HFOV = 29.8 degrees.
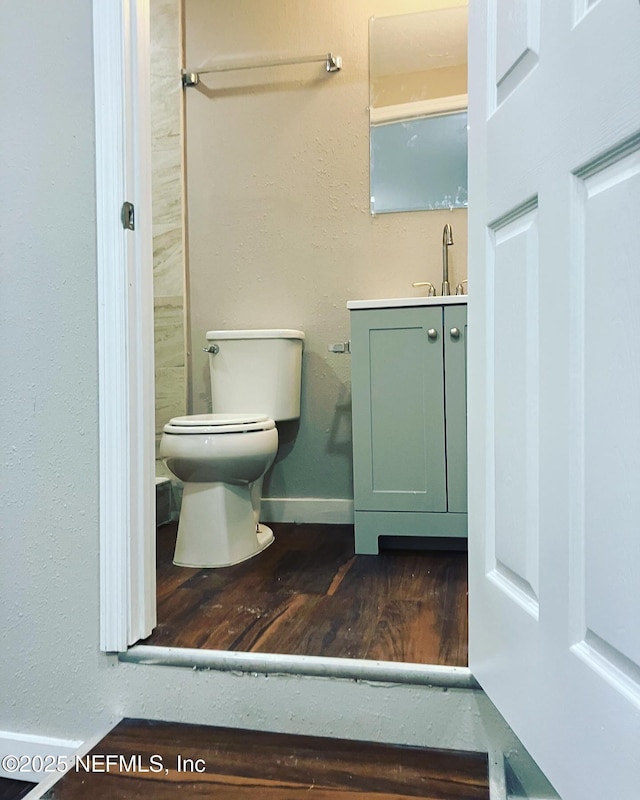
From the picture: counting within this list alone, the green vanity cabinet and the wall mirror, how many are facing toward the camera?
2

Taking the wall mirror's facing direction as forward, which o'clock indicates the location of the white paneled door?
The white paneled door is roughly at 12 o'clock from the wall mirror.

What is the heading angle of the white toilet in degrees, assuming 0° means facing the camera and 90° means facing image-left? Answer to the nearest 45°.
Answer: approximately 45°

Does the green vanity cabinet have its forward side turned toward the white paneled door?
yes

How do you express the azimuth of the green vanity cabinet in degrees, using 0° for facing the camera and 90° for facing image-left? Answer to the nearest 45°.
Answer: approximately 0°
